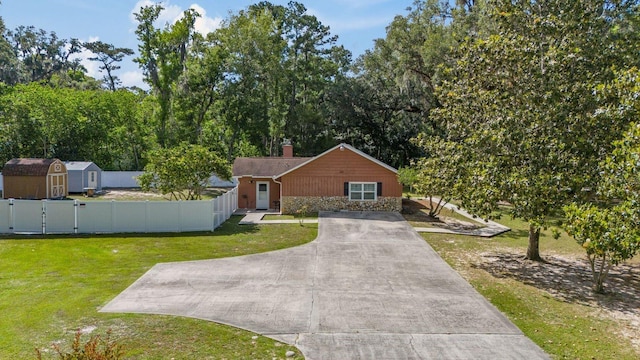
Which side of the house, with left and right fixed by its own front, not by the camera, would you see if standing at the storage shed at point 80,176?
right

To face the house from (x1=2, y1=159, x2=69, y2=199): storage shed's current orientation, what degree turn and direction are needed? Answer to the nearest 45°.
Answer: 0° — it already faces it

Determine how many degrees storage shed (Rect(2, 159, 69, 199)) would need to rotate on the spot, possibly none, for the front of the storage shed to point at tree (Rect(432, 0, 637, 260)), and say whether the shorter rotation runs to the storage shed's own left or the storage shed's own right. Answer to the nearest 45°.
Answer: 0° — it already faces it

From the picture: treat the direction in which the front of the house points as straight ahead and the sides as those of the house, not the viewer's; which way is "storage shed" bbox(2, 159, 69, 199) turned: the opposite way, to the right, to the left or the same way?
to the left

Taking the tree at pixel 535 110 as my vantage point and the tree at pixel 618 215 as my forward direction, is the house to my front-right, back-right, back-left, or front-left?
back-right

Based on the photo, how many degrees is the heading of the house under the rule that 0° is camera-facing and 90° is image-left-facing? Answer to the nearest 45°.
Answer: approximately 0°

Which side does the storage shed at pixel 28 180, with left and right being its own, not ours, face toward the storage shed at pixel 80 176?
left

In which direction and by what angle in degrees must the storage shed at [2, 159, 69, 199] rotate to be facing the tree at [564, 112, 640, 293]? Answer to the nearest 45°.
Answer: approximately 45° to its right

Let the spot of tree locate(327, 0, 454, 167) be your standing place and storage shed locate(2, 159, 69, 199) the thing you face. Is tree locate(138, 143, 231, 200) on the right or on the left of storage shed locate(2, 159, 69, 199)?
left

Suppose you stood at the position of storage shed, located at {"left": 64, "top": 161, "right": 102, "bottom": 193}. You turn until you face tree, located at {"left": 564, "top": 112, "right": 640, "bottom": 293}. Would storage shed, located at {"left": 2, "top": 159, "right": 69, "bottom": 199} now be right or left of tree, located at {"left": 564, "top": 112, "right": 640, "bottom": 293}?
right

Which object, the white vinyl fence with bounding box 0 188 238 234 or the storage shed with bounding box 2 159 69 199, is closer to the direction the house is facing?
the white vinyl fence

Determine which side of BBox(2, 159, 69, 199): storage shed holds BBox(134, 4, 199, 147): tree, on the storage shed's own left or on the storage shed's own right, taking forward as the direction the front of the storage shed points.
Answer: on the storage shed's own left

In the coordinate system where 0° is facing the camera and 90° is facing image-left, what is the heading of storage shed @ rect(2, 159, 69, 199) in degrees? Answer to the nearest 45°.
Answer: approximately 315°
